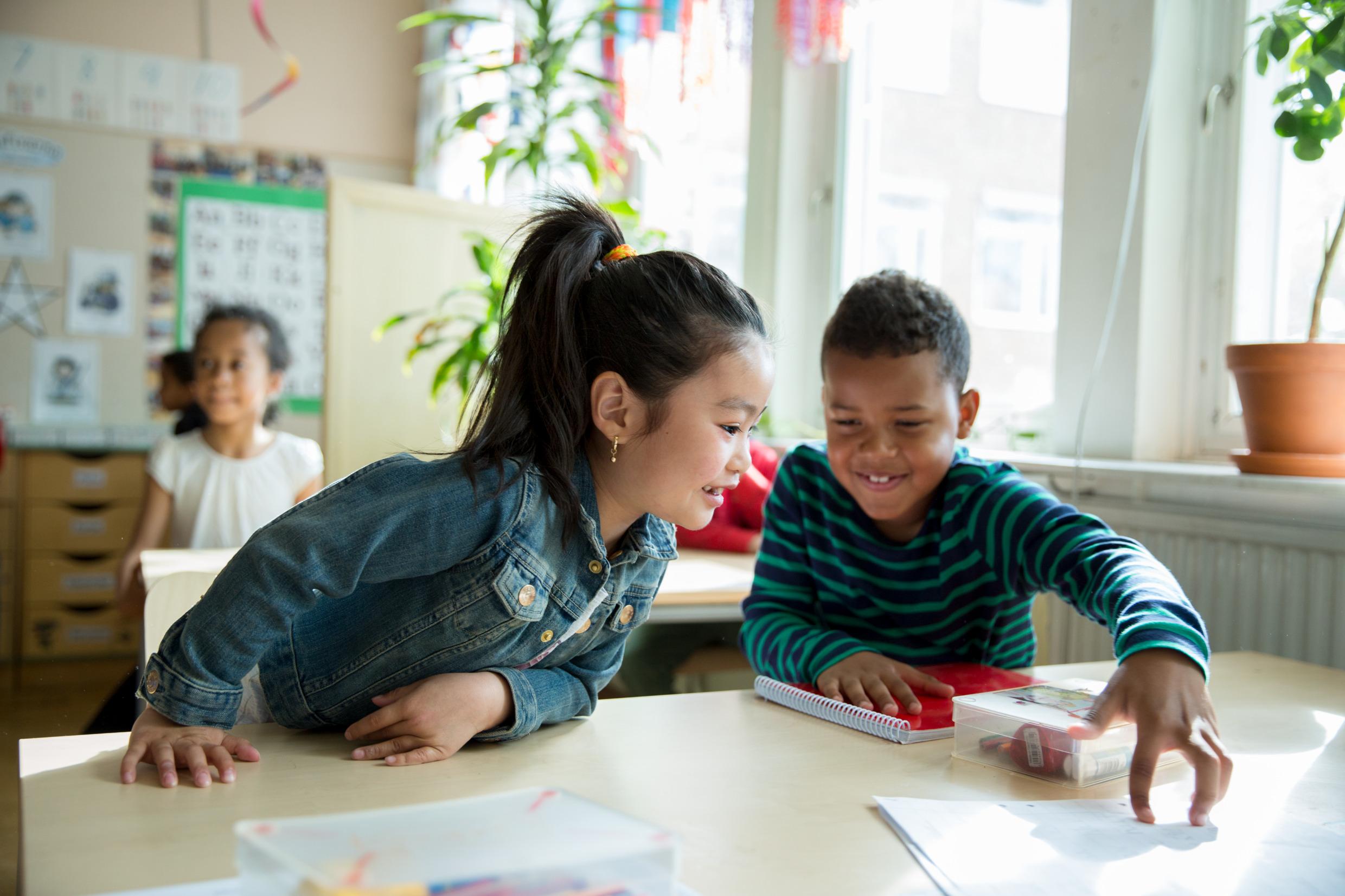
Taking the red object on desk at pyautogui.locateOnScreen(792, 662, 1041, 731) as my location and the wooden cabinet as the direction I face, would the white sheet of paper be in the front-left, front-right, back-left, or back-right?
back-left

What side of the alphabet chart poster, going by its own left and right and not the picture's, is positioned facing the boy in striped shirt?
front

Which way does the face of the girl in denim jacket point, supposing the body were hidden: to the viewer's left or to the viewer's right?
to the viewer's right

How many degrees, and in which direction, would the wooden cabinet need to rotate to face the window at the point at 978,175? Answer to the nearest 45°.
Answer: approximately 45° to its left

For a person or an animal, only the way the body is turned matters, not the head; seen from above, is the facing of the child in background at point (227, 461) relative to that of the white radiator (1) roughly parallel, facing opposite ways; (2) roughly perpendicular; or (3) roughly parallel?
roughly perpendicular

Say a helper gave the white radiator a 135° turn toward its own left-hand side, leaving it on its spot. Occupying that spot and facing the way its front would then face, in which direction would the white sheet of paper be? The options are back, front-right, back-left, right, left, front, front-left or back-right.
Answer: right

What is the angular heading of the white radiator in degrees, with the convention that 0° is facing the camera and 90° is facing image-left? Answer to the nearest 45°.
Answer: approximately 45°
